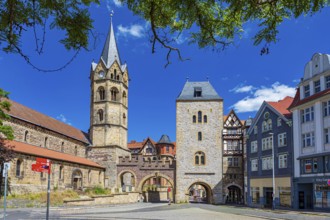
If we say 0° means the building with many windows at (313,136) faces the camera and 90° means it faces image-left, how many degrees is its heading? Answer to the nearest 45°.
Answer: approximately 45°

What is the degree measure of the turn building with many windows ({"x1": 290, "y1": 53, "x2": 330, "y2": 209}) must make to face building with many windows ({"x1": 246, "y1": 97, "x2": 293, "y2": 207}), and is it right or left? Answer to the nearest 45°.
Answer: approximately 90° to its right
